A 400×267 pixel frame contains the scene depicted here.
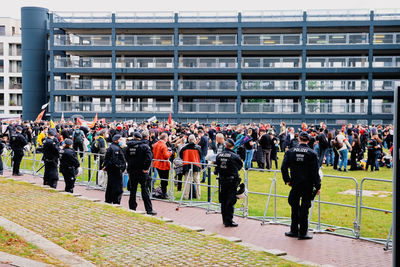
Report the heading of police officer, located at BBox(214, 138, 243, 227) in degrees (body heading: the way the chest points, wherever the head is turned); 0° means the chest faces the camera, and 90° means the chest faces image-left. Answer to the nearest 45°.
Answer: approximately 225°

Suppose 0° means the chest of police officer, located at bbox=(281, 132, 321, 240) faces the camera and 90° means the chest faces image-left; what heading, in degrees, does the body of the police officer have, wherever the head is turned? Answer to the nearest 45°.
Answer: approximately 180°

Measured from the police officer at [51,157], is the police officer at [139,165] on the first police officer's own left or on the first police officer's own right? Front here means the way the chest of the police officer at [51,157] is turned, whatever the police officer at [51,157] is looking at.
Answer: on the first police officer's own right

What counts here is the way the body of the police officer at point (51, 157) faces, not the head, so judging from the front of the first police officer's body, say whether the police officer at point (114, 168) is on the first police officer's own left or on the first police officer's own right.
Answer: on the first police officer's own right

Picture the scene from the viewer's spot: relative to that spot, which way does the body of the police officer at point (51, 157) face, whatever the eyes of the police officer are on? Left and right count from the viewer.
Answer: facing away from the viewer and to the right of the viewer

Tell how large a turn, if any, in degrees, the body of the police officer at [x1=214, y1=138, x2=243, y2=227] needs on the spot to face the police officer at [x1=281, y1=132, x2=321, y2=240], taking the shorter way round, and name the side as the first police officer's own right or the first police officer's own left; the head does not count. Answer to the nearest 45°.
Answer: approximately 90° to the first police officer's own right

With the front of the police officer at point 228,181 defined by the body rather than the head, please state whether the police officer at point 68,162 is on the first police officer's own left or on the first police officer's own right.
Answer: on the first police officer's own left

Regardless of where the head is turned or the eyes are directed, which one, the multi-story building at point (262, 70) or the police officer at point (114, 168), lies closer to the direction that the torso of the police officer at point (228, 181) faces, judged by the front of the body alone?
the multi-story building

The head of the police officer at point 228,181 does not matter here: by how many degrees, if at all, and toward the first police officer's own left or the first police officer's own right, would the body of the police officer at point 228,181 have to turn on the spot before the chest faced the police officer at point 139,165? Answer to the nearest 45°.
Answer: approximately 90° to the first police officer's own left
